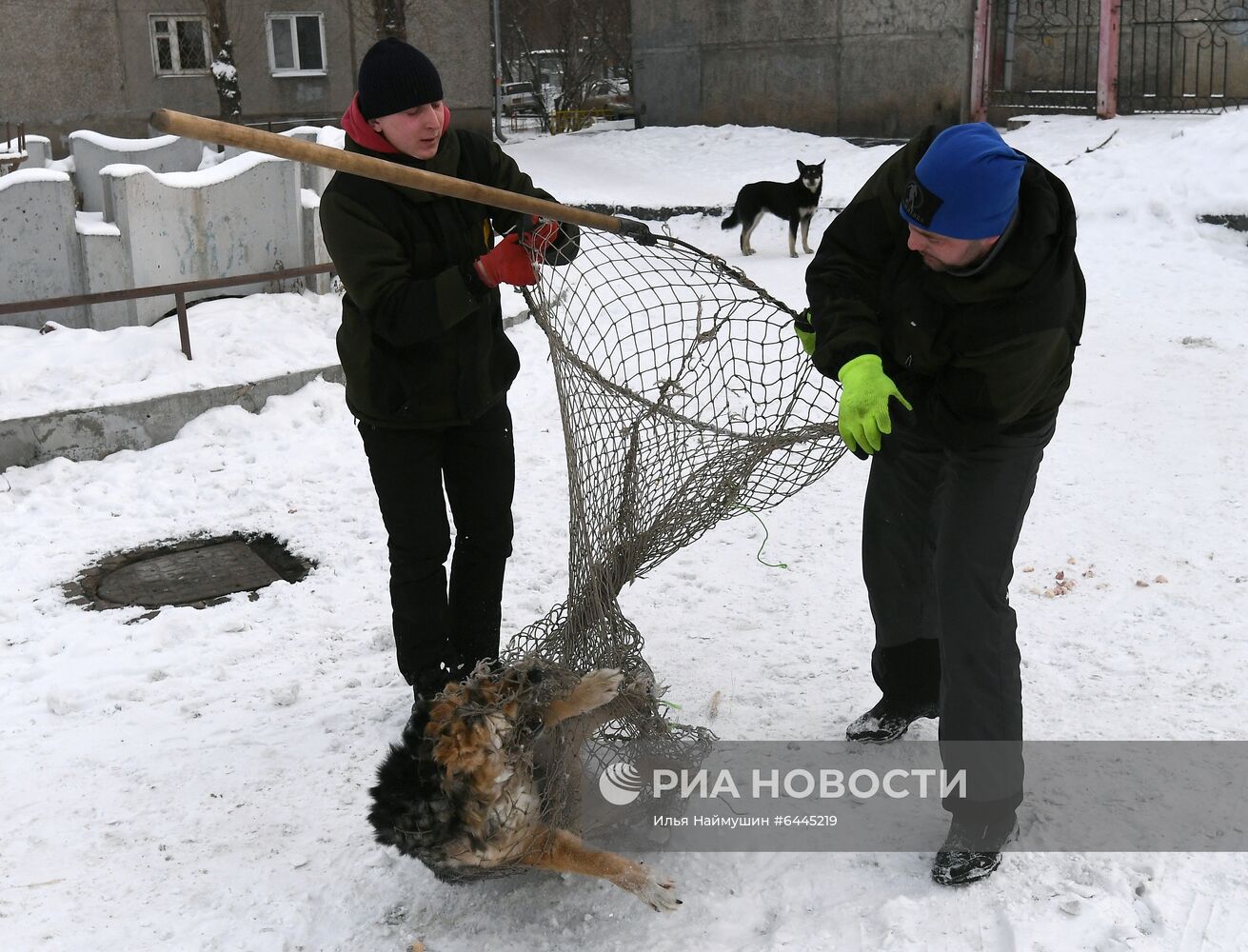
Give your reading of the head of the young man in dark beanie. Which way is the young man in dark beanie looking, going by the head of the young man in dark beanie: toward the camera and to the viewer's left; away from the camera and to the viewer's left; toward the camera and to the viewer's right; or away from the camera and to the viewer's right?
toward the camera and to the viewer's right

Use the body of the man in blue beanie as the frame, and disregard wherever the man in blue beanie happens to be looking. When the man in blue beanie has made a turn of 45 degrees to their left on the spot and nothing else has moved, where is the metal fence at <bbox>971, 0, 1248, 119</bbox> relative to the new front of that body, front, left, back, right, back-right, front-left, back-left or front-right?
back

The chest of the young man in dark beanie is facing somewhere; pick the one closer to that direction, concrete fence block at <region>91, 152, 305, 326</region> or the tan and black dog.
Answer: the tan and black dog

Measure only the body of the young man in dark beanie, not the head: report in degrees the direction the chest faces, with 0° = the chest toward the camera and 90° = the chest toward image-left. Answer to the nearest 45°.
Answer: approximately 315°

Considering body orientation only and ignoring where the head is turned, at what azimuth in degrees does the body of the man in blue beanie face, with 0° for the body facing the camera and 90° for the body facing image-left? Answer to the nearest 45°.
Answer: approximately 45°

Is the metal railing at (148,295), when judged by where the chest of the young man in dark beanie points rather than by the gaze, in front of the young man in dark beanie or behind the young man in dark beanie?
behind
